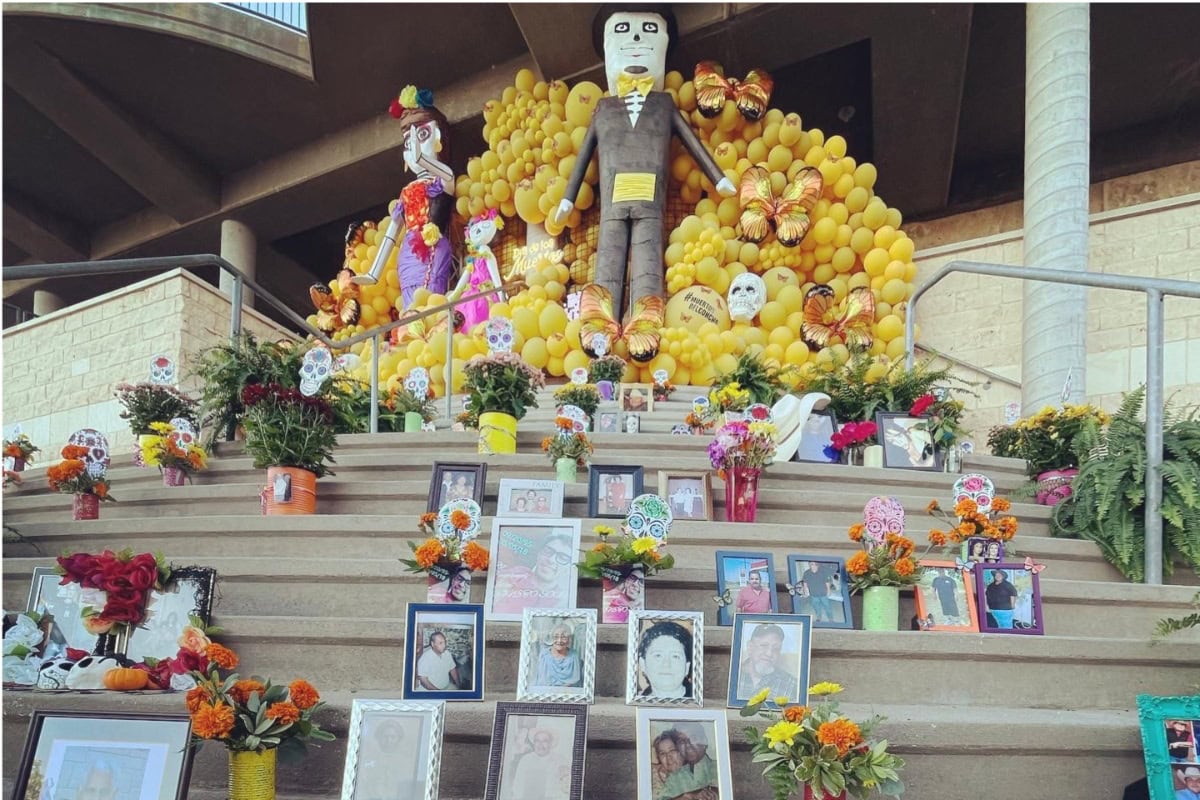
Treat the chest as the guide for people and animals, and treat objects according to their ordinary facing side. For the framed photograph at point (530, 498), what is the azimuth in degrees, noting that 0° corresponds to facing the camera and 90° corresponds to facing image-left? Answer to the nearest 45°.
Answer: approximately 0°

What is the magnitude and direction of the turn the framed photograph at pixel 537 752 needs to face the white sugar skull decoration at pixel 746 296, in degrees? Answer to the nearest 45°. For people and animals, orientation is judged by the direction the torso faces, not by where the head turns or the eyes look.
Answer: approximately 180°

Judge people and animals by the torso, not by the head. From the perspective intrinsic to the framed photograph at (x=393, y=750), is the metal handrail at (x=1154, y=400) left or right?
on its left

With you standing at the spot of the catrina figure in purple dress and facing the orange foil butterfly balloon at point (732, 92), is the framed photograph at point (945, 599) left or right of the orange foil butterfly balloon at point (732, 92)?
right

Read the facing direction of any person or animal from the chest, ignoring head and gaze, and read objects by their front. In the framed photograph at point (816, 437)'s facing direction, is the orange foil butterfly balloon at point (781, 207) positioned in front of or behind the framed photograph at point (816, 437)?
behind

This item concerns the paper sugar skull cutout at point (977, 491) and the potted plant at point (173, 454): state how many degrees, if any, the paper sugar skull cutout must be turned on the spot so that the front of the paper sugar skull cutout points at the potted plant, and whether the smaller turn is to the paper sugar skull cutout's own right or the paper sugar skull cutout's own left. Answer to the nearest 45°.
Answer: approximately 90° to the paper sugar skull cutout's own right

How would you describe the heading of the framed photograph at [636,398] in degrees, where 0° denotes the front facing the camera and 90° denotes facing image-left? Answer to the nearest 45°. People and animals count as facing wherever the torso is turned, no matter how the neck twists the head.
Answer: approximately 0°

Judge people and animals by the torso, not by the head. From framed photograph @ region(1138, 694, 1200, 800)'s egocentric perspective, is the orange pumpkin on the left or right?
on its right
